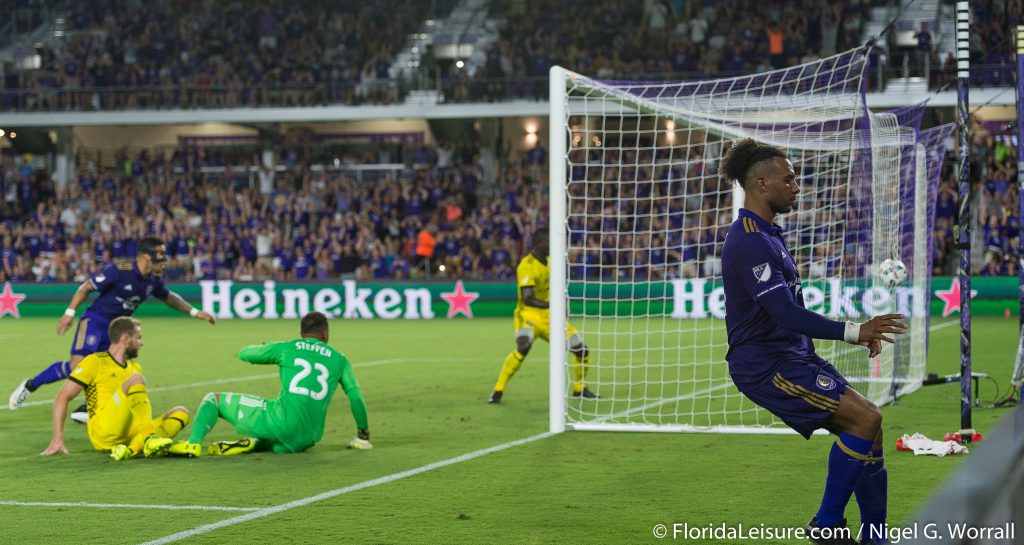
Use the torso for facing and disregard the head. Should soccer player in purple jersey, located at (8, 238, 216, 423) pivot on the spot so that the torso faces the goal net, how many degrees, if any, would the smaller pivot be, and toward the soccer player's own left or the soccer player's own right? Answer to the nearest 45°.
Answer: approximately 45° to the soccer player's own left

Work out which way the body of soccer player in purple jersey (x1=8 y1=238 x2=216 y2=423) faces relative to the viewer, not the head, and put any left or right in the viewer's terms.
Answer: facing the viewer and to the right of the viewer

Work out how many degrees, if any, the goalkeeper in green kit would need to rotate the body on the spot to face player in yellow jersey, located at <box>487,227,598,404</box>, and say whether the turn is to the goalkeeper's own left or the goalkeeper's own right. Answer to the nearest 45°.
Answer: approximately 90° to the goalkeeper's own right

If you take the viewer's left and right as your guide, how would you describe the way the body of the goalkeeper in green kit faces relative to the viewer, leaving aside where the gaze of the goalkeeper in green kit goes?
facing away from the viewer and to the left of the viewer

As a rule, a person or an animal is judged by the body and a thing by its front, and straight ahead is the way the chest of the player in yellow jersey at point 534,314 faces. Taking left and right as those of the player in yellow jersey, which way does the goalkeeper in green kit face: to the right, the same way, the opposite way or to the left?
the opposite way

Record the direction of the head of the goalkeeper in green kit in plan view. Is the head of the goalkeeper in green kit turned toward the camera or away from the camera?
away from the camera

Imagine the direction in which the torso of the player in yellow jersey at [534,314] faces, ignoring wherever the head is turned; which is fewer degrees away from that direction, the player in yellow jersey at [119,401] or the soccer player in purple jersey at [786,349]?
the soccer player in purple jersey

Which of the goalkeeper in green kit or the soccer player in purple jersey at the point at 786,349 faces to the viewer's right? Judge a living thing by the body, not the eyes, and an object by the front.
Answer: the soccer player in purple jersey

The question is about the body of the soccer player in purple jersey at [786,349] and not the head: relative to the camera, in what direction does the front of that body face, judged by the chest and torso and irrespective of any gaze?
to the viewer's right

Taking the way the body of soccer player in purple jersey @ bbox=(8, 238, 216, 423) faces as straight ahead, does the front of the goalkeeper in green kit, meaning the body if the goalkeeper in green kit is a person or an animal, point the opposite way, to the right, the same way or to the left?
the opposite way

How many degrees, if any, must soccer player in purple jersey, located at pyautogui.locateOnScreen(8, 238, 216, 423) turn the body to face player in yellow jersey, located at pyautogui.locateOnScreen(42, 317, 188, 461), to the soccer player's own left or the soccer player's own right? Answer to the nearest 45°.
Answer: approximately 45° to the soccer player's own right

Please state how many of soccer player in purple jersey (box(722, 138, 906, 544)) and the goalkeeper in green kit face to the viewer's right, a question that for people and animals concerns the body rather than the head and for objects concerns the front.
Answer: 1
